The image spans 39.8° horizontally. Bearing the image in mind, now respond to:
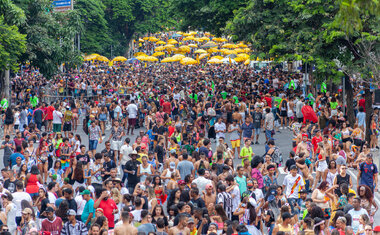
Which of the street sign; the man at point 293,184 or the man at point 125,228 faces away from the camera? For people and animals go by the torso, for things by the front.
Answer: the man at point 125,228

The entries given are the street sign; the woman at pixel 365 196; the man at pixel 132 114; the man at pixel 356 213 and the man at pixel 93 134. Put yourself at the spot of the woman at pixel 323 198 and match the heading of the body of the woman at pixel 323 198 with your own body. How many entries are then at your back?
3

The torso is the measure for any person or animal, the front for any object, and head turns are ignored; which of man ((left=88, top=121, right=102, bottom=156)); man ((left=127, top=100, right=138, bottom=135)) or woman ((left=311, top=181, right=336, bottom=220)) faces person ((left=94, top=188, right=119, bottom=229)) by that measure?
man ((left=88, top=121, right=102, bottom=156))

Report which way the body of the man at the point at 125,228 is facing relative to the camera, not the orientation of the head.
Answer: away from the camera

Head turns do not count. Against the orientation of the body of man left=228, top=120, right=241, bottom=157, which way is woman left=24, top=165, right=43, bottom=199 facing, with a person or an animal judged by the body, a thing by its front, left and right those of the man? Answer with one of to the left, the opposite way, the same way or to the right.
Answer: the opposite way

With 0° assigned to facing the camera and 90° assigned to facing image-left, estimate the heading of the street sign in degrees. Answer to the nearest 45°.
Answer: approximately 0°

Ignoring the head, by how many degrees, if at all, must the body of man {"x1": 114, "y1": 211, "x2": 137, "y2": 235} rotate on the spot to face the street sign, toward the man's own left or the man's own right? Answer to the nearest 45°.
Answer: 0° — they already face it

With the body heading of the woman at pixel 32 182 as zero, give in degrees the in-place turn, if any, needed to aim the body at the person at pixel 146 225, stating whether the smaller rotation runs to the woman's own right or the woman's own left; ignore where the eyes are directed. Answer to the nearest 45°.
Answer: approximately 135° to the woman's own right
